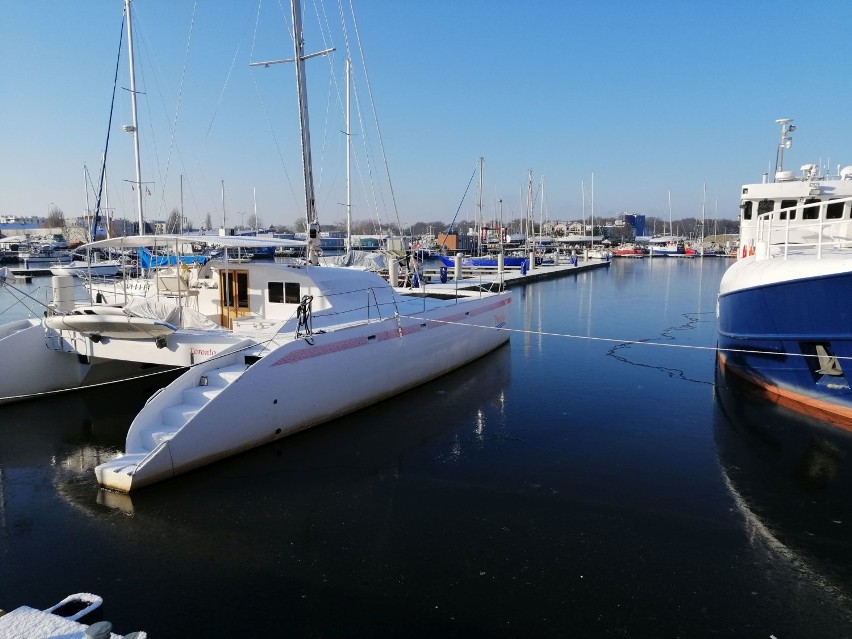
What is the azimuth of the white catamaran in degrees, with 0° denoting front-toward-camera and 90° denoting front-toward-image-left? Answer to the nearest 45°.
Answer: approximately 225°

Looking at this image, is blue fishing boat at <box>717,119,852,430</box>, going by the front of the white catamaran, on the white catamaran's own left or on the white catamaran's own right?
on the white catamaran's own right

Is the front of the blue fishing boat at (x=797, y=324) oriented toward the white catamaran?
no
